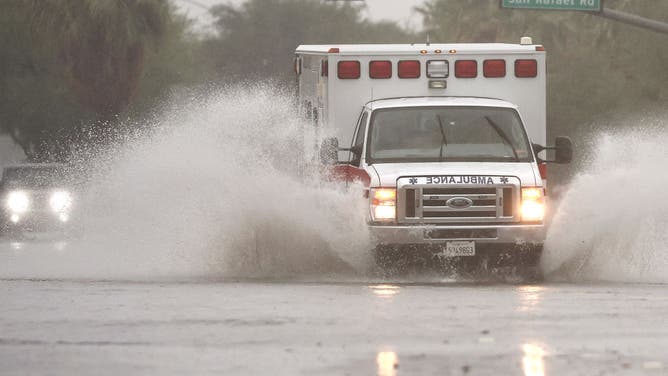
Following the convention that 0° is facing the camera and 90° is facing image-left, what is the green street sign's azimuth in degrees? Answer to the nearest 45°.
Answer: approximately 0°

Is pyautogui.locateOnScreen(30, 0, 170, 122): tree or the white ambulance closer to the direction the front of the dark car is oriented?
the white ambulance

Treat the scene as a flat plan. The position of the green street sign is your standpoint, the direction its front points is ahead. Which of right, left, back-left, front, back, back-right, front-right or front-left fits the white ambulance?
front

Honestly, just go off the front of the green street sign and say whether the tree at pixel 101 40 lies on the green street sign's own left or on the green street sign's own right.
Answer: on the green street sign's own right

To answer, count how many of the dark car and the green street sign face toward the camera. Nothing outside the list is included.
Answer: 2

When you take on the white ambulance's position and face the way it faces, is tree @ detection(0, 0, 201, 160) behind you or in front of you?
behind

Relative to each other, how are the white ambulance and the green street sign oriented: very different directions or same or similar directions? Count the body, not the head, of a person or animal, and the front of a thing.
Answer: same or similar directions

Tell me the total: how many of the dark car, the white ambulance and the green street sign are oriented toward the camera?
3

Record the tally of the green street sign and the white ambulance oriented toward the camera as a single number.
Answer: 2

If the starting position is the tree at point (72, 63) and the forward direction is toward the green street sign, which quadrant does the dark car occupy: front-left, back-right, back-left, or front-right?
front-right

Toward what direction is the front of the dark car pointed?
toward the camera

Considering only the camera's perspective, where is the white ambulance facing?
facing the viewer
